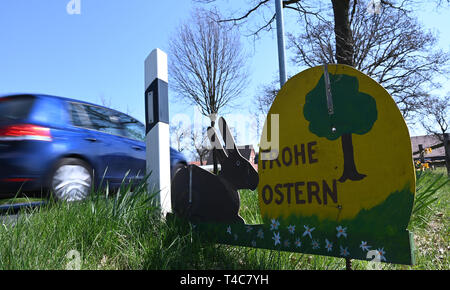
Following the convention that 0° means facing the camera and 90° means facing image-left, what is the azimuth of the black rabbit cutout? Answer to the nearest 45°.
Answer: approximately 270°

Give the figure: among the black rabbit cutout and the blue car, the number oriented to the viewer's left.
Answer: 0

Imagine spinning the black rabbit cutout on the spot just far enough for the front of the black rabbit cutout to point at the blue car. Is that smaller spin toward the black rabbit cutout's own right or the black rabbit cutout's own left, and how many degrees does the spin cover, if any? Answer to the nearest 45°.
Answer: approximately 135° to the black rabbit cutout's own left

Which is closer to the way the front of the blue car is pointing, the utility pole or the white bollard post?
the utility pole

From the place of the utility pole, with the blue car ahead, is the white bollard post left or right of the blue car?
left

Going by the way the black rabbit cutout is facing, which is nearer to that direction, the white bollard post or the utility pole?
the utility pole

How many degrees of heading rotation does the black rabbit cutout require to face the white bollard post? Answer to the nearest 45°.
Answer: approximately 135° to its left

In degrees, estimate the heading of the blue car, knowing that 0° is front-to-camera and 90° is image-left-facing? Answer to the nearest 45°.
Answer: approximately 225°

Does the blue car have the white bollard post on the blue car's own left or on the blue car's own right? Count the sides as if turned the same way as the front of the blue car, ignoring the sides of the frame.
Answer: on the blue car's own right
